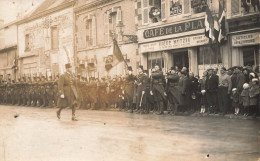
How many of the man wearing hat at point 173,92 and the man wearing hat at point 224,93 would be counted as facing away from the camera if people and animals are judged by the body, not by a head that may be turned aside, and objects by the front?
0

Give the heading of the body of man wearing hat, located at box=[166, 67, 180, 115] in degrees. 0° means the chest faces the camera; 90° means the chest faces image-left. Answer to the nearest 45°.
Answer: approximately 45°
